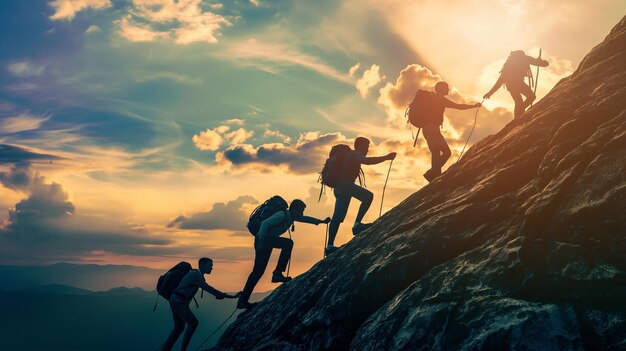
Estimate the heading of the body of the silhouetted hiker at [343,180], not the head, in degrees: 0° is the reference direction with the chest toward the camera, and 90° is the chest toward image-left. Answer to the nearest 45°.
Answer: approximately 270°

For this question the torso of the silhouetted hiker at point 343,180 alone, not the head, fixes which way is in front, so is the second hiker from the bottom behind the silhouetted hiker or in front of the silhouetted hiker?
behind

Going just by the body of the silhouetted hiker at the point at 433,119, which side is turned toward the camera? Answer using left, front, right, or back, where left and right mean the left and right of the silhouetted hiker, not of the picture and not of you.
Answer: right

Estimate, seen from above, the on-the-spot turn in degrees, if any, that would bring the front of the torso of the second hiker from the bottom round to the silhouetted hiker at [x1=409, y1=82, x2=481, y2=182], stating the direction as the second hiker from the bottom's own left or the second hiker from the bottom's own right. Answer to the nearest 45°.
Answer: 0° — they already face them

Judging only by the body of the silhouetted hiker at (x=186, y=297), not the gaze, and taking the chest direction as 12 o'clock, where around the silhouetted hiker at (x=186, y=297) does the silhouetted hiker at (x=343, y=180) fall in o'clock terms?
the silhouetted hiker at (x=343, y=180) is roughly at 1 o'clock from the silhouetted hiker at (x=186, y=297).

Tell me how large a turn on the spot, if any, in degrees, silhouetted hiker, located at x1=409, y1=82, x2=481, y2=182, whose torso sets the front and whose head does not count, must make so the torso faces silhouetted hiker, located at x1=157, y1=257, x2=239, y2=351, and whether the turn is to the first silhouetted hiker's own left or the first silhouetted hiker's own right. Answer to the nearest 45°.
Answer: approximately 180°

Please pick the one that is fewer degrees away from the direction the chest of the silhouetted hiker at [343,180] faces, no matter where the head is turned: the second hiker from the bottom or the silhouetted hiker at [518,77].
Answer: the silhouetted hiker

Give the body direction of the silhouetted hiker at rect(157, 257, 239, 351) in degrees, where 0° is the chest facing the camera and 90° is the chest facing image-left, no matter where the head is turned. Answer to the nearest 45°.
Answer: approximately 270°

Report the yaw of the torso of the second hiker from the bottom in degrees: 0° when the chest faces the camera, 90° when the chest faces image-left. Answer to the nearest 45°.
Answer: approximately 270°

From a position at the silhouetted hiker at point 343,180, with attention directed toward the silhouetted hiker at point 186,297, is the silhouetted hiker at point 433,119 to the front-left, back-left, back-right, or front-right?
back-right
